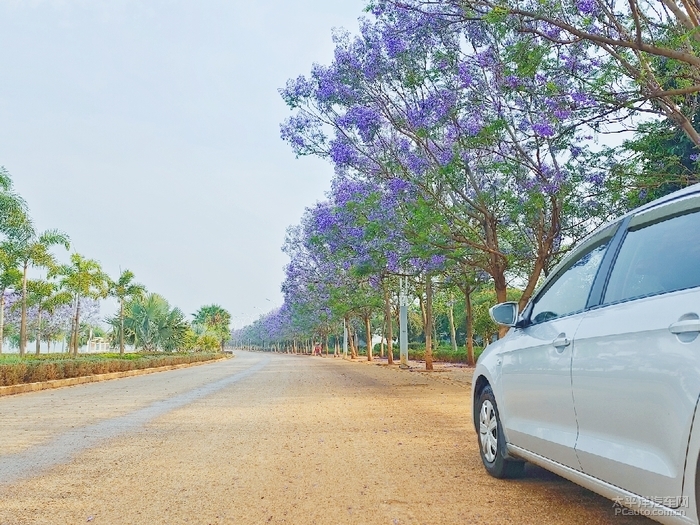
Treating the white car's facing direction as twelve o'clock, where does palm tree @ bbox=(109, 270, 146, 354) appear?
The palm tree is roughly at 12 o'clock from the white car.

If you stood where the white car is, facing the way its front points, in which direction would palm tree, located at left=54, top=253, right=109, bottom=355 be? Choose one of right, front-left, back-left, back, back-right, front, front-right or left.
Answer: front

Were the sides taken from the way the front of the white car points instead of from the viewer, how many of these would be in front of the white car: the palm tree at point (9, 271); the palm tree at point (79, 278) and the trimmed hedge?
3

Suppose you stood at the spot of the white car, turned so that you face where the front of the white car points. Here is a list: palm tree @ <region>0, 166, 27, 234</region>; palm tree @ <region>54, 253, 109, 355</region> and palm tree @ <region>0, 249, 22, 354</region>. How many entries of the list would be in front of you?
3

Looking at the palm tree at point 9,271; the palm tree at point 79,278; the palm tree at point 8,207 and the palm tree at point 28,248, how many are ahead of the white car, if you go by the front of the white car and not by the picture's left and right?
4

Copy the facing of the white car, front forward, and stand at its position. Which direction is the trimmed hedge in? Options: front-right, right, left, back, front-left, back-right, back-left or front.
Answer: front

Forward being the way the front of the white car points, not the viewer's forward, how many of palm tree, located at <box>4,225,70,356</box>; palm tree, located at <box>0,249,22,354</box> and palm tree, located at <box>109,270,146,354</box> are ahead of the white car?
3

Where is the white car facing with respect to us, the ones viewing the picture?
facing away from the viewer and to the left of the viewer

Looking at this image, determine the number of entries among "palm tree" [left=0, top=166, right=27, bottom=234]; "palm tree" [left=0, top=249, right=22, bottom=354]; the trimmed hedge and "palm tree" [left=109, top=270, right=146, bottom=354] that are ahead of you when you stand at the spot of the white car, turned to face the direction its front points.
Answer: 4

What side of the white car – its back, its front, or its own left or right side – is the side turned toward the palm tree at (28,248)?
front

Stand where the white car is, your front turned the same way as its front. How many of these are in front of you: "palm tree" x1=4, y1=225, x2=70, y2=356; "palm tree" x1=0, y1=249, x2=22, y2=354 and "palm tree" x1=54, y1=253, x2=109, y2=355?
3

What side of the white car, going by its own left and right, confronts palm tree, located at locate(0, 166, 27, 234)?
front
